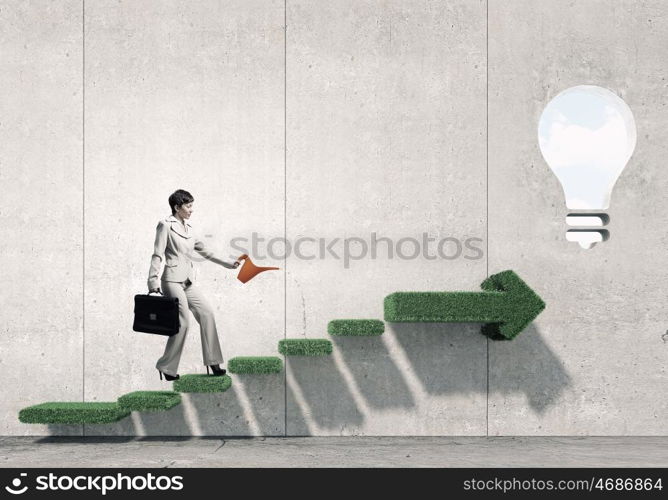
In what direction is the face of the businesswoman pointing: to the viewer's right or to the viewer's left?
to the viewer's right

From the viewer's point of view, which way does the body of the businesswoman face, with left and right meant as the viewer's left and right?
facing the viewer and to the right of the viewer

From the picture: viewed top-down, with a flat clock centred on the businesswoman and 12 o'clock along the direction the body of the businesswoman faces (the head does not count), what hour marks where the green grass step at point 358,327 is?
The green grass step is roughly at 11 o'clock from the businesswoman.
